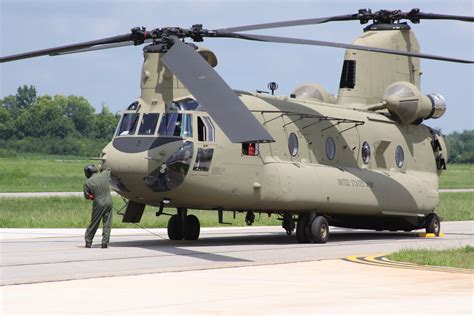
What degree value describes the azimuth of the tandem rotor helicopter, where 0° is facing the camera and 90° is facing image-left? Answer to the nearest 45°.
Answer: approximately 45°

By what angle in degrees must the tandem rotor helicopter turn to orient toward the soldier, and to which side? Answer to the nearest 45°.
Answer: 0° — it already faces them
